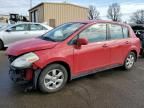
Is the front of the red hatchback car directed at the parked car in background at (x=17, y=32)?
no

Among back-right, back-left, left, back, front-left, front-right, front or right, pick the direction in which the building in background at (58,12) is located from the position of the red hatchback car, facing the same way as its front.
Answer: back-right

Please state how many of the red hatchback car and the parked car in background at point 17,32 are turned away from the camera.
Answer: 0

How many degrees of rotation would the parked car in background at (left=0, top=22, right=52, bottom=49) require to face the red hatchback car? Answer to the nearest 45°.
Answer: approximately 90° to its left

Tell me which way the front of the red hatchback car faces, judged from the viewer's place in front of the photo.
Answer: facing the viewer and to the left of the viewer

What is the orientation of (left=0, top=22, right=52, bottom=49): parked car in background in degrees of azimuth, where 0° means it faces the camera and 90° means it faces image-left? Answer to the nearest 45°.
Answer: approximately 90°

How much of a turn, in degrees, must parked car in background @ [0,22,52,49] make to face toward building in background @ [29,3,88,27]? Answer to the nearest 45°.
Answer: approximately 90° to its right
